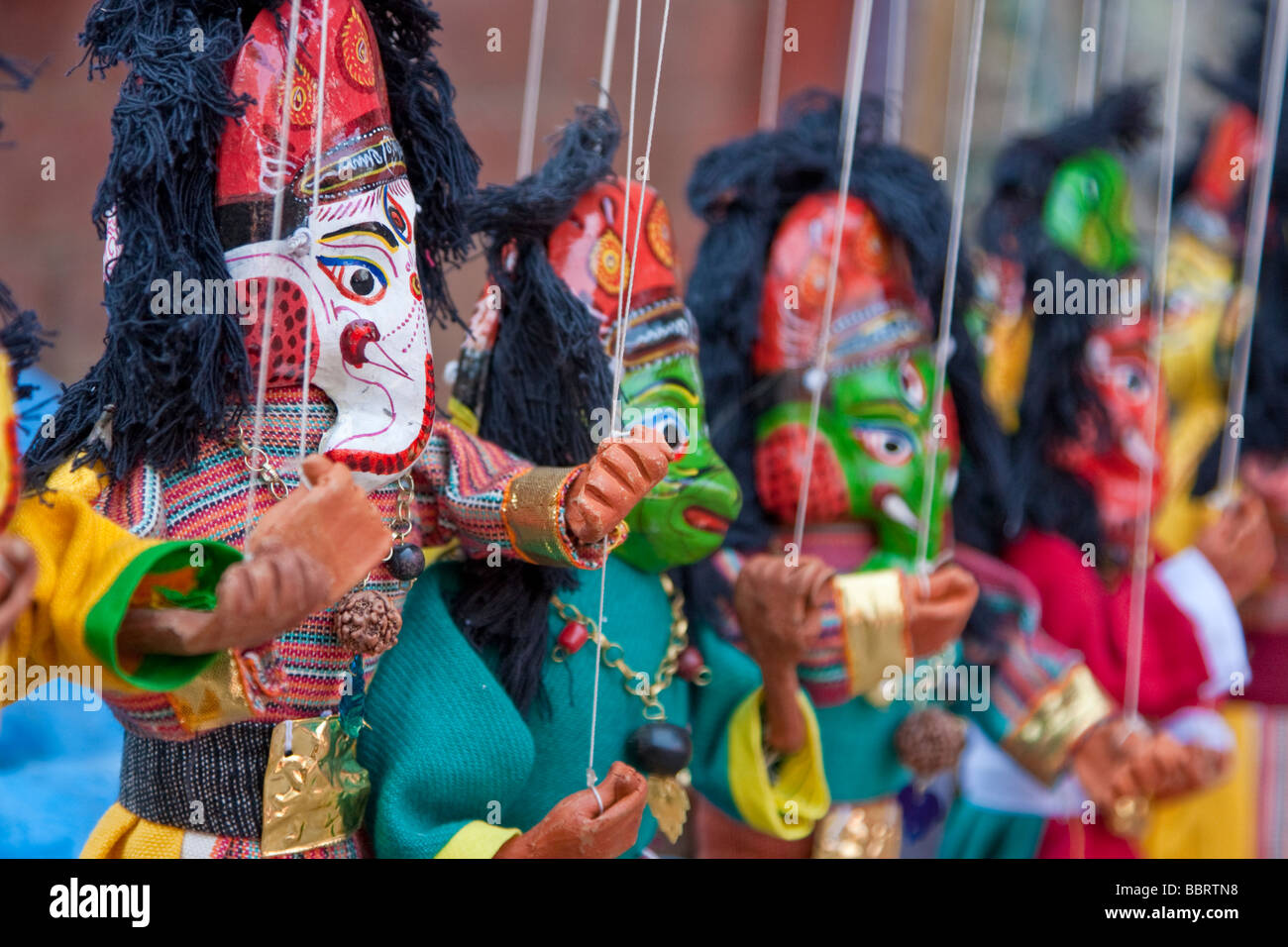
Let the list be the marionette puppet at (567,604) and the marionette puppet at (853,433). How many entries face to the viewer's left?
0

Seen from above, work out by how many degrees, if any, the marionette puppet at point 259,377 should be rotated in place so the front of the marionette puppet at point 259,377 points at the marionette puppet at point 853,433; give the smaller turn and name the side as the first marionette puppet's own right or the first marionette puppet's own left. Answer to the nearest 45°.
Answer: approximately 90° to the first marionette puppet's own left

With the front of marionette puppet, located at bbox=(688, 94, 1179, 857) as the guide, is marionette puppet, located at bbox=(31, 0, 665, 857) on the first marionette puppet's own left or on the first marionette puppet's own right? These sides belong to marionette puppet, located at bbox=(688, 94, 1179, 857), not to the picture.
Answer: on the first marionette puppet's own right

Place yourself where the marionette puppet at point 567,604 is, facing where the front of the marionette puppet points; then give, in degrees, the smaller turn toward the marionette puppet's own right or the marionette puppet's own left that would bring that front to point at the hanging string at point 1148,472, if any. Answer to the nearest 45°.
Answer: approximately 90° to the marionette puppet's own left

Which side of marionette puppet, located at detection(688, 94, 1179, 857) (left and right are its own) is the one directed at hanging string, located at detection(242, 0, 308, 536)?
right

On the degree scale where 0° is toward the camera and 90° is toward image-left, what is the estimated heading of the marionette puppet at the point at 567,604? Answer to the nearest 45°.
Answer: approximately 315°

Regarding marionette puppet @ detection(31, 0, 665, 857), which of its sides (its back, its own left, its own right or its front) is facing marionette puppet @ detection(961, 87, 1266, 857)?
left

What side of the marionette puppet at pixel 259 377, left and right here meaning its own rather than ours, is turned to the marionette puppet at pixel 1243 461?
left
